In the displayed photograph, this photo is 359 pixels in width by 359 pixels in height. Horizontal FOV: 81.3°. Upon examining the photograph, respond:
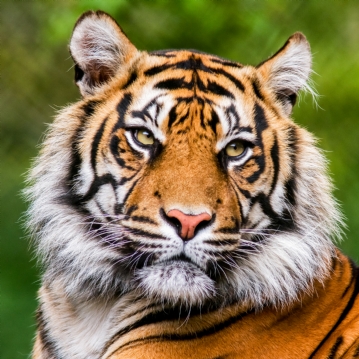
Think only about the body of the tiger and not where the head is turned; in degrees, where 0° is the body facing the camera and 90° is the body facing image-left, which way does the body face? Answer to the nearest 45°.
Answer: approximately 45°
